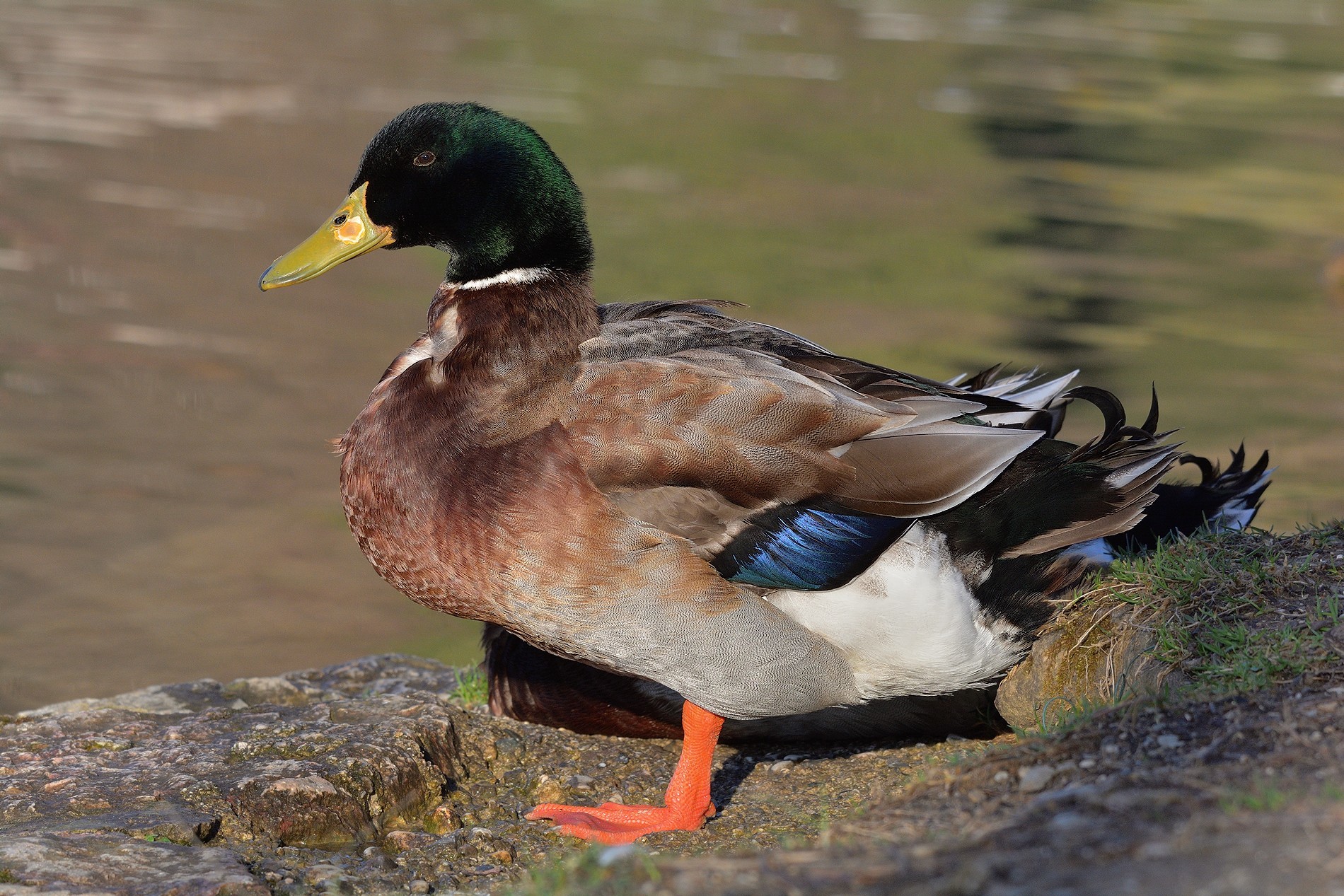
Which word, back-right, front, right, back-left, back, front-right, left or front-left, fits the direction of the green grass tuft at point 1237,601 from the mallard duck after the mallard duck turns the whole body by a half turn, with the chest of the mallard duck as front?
front

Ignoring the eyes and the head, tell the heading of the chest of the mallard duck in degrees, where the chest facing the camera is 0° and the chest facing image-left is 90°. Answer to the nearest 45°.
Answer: approximately 90°

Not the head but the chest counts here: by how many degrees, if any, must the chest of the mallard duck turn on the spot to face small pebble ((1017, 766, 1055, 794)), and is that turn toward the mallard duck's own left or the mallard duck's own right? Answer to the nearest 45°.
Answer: approximately 135° to the mallard duck's own left
